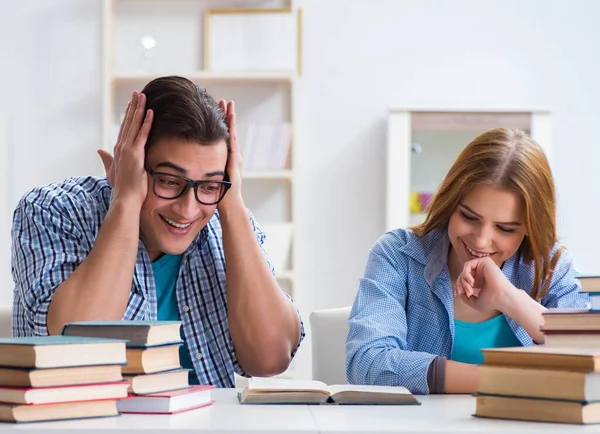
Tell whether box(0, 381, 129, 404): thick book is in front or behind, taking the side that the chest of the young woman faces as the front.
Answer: in front

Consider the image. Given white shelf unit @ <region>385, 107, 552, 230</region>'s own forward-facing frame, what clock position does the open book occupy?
The open book is roughly at 12 o'clock from the white shelf unit.

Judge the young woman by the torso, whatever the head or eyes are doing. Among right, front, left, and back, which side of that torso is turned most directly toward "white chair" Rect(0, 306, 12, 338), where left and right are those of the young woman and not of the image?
right

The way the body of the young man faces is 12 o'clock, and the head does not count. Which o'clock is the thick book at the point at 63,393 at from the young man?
The thick book is roughly at 2 o'clock from the young man.

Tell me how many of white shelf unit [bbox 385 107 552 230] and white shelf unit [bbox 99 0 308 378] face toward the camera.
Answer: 2

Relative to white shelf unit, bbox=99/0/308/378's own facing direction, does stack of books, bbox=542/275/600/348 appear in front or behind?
in front

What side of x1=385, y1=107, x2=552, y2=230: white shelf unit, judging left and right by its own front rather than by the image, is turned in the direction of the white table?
front

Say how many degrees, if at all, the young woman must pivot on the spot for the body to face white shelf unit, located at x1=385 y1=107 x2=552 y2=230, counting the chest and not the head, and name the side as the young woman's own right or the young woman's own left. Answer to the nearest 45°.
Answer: approximately 180°

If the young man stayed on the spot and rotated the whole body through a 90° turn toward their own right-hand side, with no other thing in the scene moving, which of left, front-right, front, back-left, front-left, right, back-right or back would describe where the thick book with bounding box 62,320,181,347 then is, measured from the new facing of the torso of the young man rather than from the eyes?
front-left

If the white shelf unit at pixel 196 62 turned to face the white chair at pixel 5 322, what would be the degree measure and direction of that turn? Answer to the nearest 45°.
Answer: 0° — it already faces it

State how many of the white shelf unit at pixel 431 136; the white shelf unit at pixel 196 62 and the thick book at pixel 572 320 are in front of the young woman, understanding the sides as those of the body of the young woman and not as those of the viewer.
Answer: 1
